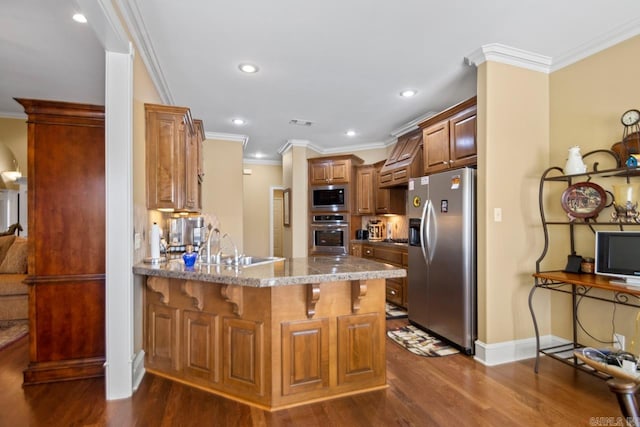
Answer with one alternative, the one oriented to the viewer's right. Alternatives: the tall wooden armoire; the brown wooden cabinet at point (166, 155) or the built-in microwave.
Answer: the brown wooden cabinet

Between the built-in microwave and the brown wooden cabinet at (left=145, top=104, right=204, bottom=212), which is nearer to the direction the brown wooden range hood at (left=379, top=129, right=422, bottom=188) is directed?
the brown wooden cabinet

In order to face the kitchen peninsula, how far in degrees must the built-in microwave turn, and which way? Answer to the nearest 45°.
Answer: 0° — it already faces it

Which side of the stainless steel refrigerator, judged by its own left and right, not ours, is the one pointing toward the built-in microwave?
right

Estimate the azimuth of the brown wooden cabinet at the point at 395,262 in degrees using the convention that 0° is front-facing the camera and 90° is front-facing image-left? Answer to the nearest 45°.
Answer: approximately 45°

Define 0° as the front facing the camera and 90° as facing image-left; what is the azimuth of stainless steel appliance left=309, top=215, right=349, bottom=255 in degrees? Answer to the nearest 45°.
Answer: approximately 0°

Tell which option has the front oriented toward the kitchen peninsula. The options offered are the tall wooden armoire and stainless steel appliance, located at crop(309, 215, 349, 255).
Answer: the stainless steel appliance

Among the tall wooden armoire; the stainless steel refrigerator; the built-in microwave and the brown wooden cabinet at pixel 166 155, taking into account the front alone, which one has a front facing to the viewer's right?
the brown wooden cabinet

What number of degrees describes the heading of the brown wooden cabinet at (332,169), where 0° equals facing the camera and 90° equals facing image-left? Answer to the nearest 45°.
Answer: approximately 0°
